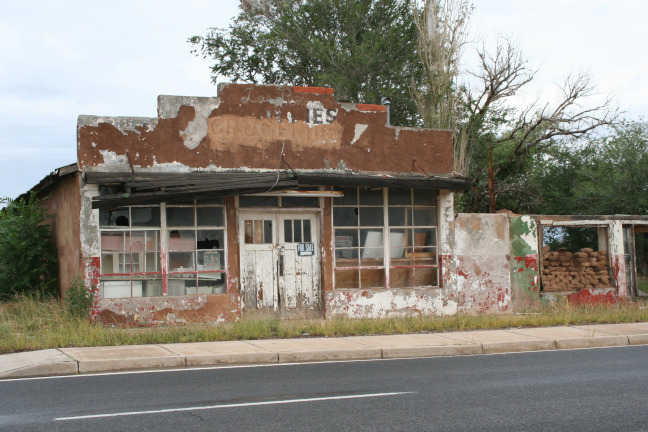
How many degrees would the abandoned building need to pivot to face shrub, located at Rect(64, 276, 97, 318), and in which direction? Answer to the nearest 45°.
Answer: approximately 45° to its right

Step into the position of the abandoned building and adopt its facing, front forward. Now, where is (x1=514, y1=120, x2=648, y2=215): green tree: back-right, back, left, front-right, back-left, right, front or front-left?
back-left

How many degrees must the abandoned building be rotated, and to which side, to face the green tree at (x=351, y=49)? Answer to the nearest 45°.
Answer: approximately 180°

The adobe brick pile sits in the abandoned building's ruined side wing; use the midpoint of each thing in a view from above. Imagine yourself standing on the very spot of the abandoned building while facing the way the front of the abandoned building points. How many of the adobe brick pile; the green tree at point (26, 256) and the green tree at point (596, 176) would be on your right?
1

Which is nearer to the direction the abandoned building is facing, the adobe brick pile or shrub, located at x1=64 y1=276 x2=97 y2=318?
the shrub

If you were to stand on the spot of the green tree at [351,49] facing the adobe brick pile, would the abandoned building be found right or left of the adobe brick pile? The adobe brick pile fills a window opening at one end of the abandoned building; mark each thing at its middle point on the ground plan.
right

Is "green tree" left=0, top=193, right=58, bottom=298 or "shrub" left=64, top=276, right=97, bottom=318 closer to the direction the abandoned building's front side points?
the shrub

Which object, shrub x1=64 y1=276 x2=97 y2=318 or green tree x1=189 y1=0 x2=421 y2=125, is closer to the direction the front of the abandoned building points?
the shrub

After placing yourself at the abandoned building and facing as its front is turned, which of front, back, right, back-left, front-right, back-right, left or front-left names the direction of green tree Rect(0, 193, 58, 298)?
right

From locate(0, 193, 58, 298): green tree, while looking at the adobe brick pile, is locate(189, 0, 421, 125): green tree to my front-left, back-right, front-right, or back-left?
front-left

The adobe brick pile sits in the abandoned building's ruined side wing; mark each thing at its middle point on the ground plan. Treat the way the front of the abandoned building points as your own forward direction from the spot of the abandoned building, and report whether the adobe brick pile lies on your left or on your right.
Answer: on your left

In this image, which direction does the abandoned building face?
toward the camera
